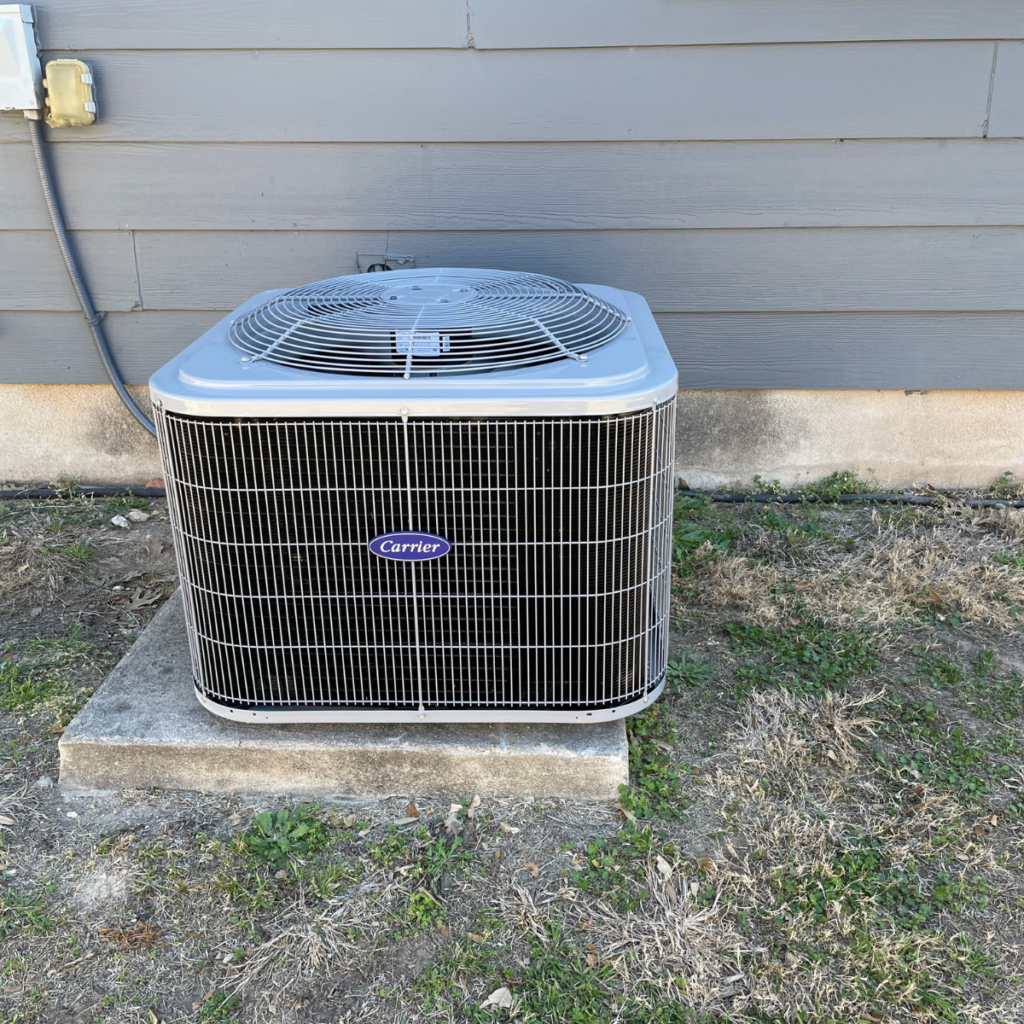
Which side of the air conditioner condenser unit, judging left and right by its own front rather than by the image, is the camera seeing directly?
front

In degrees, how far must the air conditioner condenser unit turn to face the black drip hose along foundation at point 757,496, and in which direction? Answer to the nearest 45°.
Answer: approximately 135° to its left

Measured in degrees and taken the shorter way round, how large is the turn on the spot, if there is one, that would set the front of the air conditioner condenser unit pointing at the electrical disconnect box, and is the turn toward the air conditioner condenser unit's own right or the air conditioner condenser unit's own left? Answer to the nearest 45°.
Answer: approximately 135° to the air conditioner condenser unit's own right

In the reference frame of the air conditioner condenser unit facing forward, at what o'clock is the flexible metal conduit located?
The flexible metal conduit is roughly at 5 o'clock from the air conditioner condenser unit.

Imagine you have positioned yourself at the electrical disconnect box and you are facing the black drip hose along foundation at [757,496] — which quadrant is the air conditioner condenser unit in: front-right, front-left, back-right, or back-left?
front-right

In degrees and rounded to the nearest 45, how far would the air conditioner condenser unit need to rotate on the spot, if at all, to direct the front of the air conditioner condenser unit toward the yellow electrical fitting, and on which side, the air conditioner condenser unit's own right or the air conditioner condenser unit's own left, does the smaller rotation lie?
approximately 135° to the air conditioner condenser unit's own right
